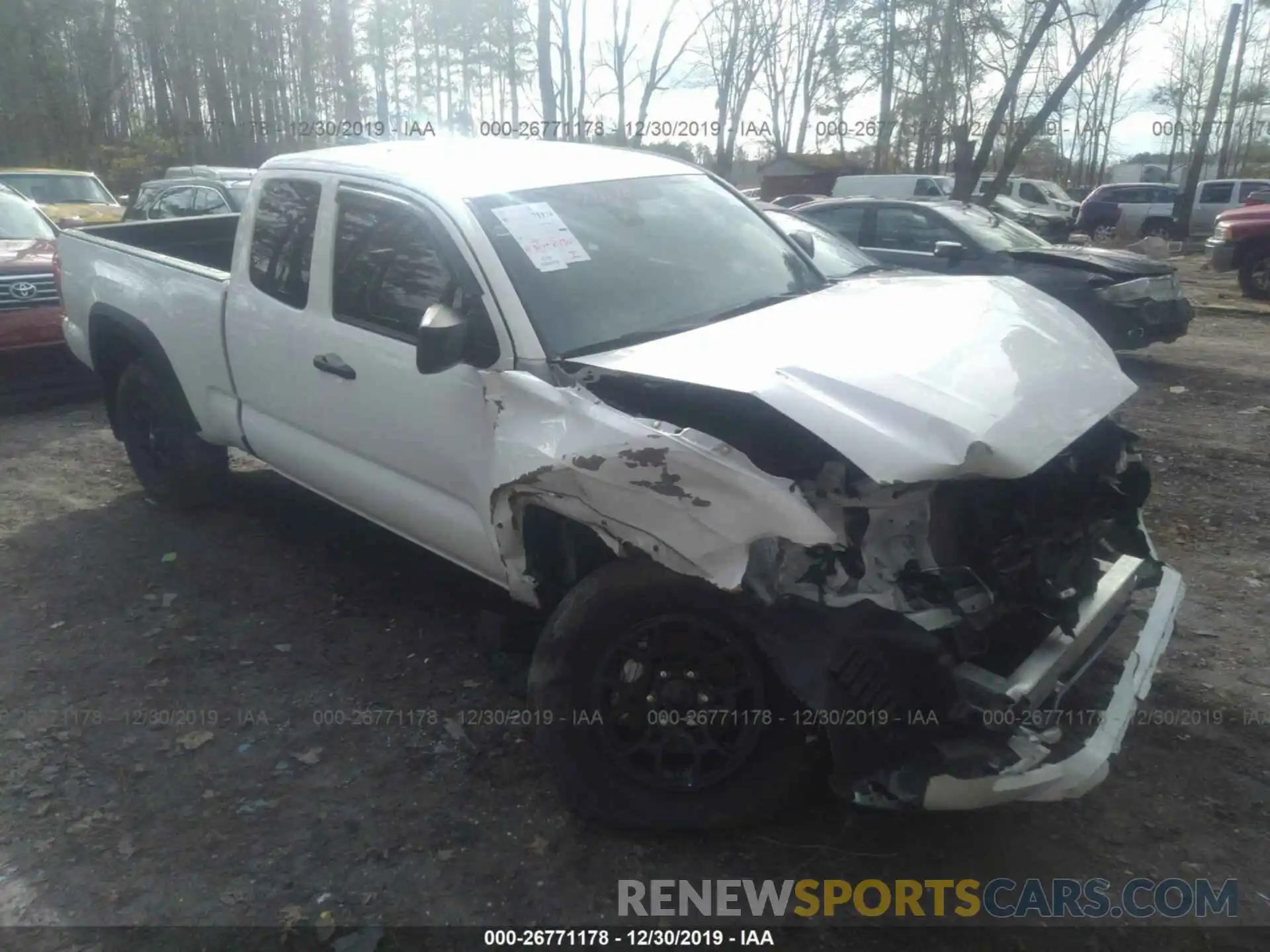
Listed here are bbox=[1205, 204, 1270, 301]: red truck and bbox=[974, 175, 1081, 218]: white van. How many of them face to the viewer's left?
1

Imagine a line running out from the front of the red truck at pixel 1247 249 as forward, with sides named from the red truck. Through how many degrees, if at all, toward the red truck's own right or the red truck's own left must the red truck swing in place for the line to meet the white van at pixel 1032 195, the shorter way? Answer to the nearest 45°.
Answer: approximately 90° to the red truck's own right

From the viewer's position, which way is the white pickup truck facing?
facing the viewer and to the right of the viewer

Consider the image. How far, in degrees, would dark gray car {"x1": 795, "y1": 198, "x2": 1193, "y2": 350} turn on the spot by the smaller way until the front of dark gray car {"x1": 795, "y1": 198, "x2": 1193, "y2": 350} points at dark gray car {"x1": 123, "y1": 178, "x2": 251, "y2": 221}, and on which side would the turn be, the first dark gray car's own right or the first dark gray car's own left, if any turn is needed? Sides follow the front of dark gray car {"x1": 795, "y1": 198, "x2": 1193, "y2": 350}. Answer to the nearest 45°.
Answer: approximately 135° to the first dark gray car's own right

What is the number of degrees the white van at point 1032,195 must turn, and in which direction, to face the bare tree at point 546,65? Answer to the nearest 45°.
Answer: approximately 90° to its right

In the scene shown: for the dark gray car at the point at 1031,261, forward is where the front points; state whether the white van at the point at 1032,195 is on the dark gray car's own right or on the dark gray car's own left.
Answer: on the dark gray car's own left

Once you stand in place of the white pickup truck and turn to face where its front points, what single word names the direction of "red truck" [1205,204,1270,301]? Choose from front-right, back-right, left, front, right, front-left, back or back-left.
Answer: left

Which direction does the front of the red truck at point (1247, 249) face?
to the viewer's left

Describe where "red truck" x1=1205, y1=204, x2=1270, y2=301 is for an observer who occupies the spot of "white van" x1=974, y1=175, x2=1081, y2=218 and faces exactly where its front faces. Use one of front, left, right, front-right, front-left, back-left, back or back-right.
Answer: front-right

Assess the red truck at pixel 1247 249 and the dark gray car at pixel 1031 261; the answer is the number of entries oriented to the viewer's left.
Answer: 1

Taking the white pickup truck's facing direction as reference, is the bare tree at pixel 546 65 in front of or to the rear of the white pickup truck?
to the rear
